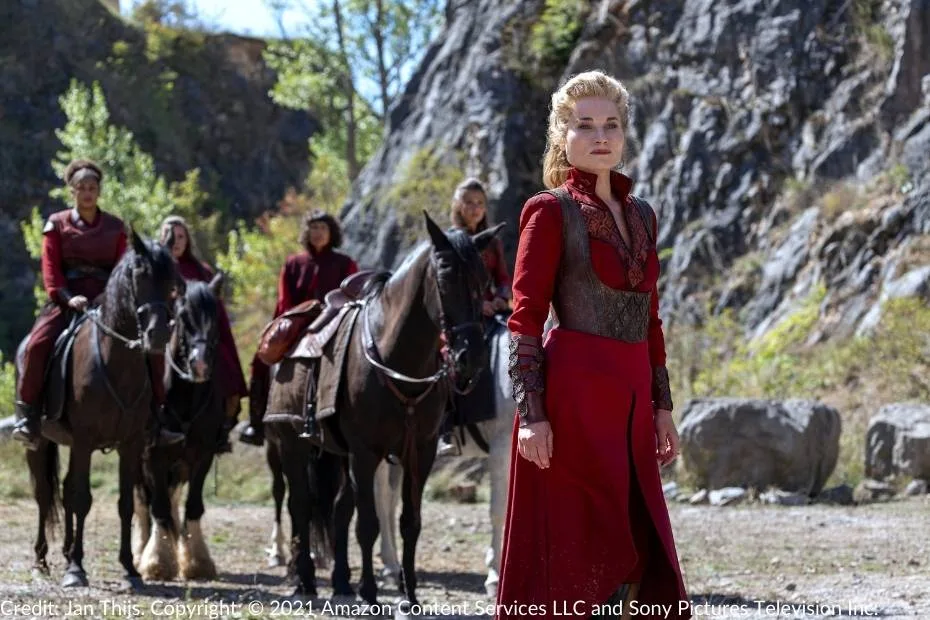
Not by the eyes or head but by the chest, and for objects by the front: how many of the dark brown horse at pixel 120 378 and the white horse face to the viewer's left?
0

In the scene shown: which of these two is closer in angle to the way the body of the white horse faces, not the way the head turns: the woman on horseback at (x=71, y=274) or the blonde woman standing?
the blonde woman standing

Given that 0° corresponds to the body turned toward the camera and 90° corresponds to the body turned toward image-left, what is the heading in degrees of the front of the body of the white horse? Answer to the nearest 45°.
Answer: approximately 315°

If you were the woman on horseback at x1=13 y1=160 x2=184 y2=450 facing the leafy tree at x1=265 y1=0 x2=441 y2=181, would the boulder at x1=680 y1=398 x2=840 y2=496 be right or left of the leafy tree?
right

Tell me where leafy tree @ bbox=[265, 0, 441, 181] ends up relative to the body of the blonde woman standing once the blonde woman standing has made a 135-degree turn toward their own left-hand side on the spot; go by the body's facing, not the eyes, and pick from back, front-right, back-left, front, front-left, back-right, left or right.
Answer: front

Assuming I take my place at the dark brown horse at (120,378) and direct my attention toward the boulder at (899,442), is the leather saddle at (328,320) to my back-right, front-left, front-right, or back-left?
front-right

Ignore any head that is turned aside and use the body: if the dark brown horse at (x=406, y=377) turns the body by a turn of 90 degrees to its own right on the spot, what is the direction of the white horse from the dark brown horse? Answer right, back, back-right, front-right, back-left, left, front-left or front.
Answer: back

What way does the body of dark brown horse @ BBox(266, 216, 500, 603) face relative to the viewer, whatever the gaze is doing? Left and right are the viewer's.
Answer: facing the viewer and to the right of the viewer

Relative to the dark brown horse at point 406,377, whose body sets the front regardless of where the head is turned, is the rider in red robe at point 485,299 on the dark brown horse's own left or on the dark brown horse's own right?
on the dark brown horse's own left

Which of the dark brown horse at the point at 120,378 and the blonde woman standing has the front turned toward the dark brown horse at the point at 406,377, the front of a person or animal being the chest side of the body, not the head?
the dark brown horse at the point at 120,378
